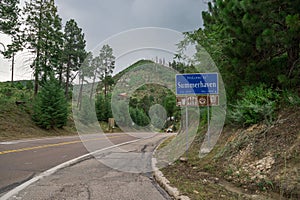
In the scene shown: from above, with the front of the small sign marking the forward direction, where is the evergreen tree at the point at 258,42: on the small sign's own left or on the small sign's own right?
on the small sign's own left

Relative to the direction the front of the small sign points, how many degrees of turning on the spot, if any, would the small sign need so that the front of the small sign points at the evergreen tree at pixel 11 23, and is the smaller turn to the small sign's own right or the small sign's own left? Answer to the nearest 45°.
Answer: approximately 135° to the small sign's own right

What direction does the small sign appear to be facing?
toward the camera

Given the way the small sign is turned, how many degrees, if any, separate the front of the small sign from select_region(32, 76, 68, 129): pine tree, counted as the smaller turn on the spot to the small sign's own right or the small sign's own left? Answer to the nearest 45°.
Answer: approximately 135° to the small sign's own right

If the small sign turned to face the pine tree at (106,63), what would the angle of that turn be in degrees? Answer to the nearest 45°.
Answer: approximately 135° to its right

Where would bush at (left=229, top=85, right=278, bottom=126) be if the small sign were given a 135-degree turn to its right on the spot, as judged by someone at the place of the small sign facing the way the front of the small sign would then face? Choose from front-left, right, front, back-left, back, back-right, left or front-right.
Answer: back

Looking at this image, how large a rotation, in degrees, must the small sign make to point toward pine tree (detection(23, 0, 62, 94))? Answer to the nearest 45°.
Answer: approximately 135° to its right

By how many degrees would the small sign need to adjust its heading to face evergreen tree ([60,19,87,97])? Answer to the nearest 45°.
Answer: approximately 135° to its right
